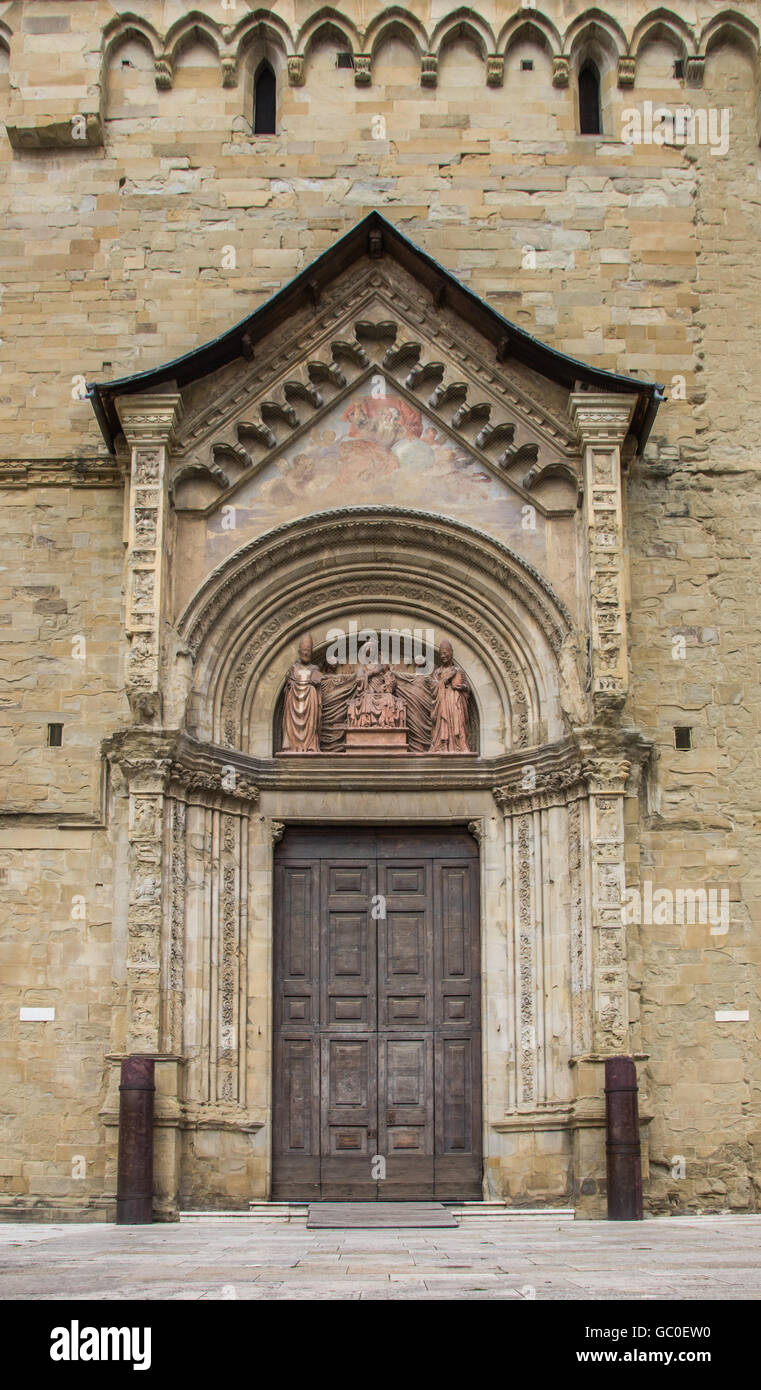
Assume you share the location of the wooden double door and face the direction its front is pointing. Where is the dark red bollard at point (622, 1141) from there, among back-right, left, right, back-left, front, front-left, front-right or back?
front-left

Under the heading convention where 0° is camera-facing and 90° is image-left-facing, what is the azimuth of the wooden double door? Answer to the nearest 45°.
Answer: approximately 0°

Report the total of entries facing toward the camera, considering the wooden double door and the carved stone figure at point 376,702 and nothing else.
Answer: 2

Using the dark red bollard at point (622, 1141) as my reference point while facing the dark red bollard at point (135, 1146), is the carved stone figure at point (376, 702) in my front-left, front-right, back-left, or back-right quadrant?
front-right

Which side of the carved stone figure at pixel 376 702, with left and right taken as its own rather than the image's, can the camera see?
front

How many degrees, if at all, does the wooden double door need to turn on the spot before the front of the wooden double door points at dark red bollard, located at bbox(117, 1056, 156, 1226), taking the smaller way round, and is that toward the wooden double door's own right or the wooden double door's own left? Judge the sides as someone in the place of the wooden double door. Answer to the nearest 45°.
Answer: approximately 45° to the wooden double door's own right
